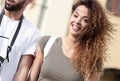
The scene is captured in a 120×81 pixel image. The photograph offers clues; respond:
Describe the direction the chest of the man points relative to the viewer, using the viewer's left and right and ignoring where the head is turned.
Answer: facing the viewer and to the left of the viewer
